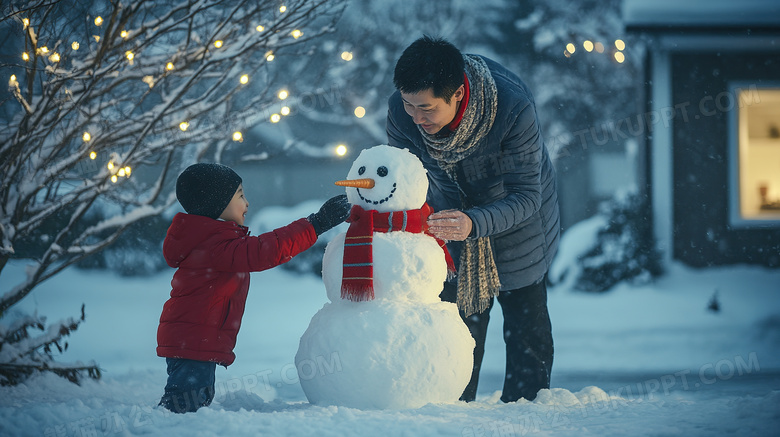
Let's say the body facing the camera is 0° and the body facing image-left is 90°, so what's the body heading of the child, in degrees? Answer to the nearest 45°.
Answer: approximately 270°

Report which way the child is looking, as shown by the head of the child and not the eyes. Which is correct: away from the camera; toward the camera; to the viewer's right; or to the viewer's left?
to the viewer's right

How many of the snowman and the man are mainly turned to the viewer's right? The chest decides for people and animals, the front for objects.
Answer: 0

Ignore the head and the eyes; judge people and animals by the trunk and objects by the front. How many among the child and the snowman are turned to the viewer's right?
1
